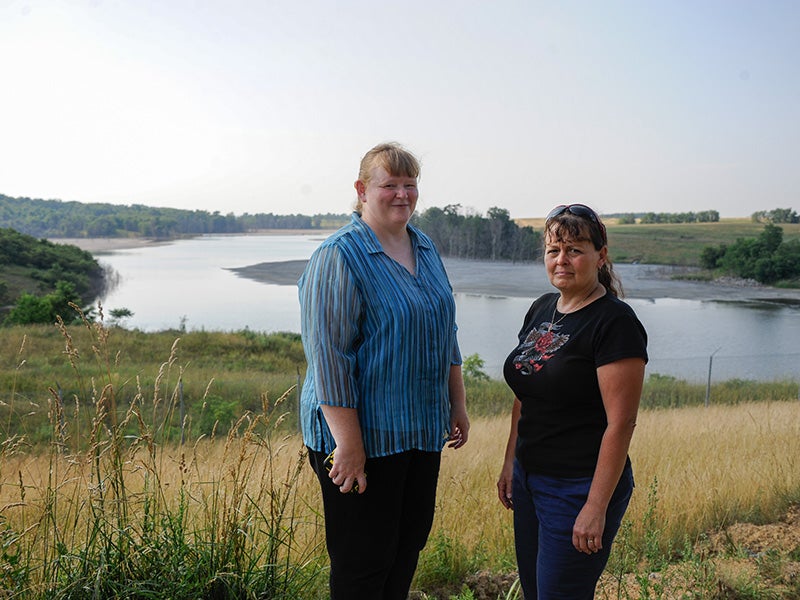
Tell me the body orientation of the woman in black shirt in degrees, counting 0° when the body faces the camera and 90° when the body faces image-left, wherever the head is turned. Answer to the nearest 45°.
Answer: approximately 45°

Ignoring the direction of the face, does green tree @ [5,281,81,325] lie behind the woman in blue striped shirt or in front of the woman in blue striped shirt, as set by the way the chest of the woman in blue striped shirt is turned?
behind

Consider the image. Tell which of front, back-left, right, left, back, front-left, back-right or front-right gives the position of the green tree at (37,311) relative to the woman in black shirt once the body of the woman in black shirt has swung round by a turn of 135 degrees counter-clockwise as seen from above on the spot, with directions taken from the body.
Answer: back-left
